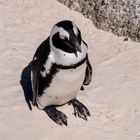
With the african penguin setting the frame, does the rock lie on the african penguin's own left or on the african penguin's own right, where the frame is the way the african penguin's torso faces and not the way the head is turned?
on the african penguin's own left
